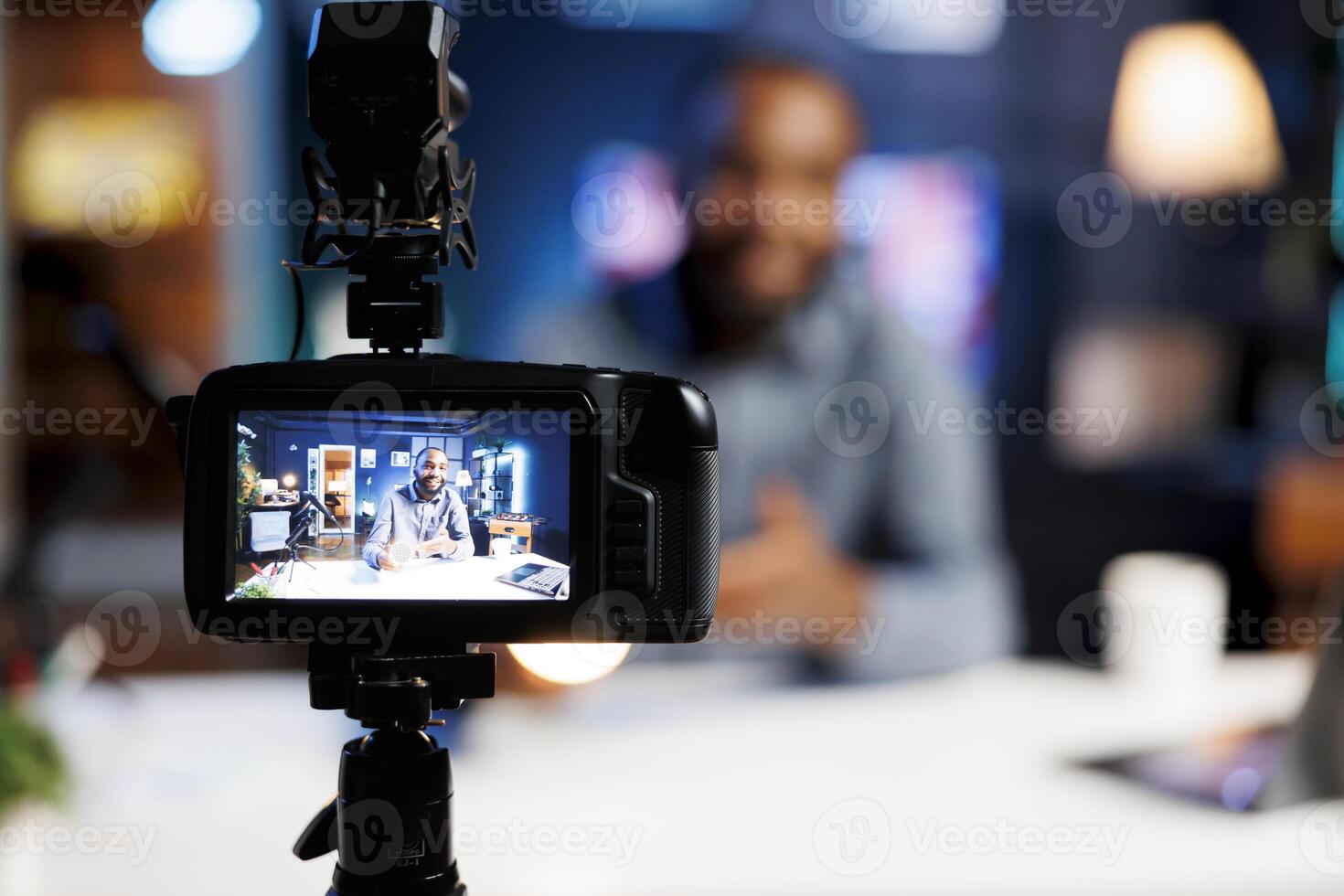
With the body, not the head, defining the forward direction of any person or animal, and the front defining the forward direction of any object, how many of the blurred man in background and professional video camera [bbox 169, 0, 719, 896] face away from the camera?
1

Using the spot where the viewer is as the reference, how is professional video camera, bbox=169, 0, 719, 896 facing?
facing away from the viewer

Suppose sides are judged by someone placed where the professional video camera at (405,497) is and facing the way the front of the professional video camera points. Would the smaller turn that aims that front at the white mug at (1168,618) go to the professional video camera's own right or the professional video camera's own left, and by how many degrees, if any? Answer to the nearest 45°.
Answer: approximately 45° to the professional video camera's own right

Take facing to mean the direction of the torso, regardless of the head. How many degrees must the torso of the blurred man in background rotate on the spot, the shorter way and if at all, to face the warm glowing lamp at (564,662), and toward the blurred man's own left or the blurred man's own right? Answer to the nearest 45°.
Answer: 0° — they already face it

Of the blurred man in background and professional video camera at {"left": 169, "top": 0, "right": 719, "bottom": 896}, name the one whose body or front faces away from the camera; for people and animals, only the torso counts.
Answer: the professional video camera

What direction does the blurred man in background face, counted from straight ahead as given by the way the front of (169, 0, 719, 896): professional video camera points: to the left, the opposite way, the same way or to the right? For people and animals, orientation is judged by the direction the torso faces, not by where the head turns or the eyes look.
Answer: the opposite way

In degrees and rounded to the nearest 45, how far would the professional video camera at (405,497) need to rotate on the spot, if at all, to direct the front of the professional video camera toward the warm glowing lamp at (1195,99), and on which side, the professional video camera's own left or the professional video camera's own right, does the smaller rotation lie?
approximately 45° to the professional video camera's own right
